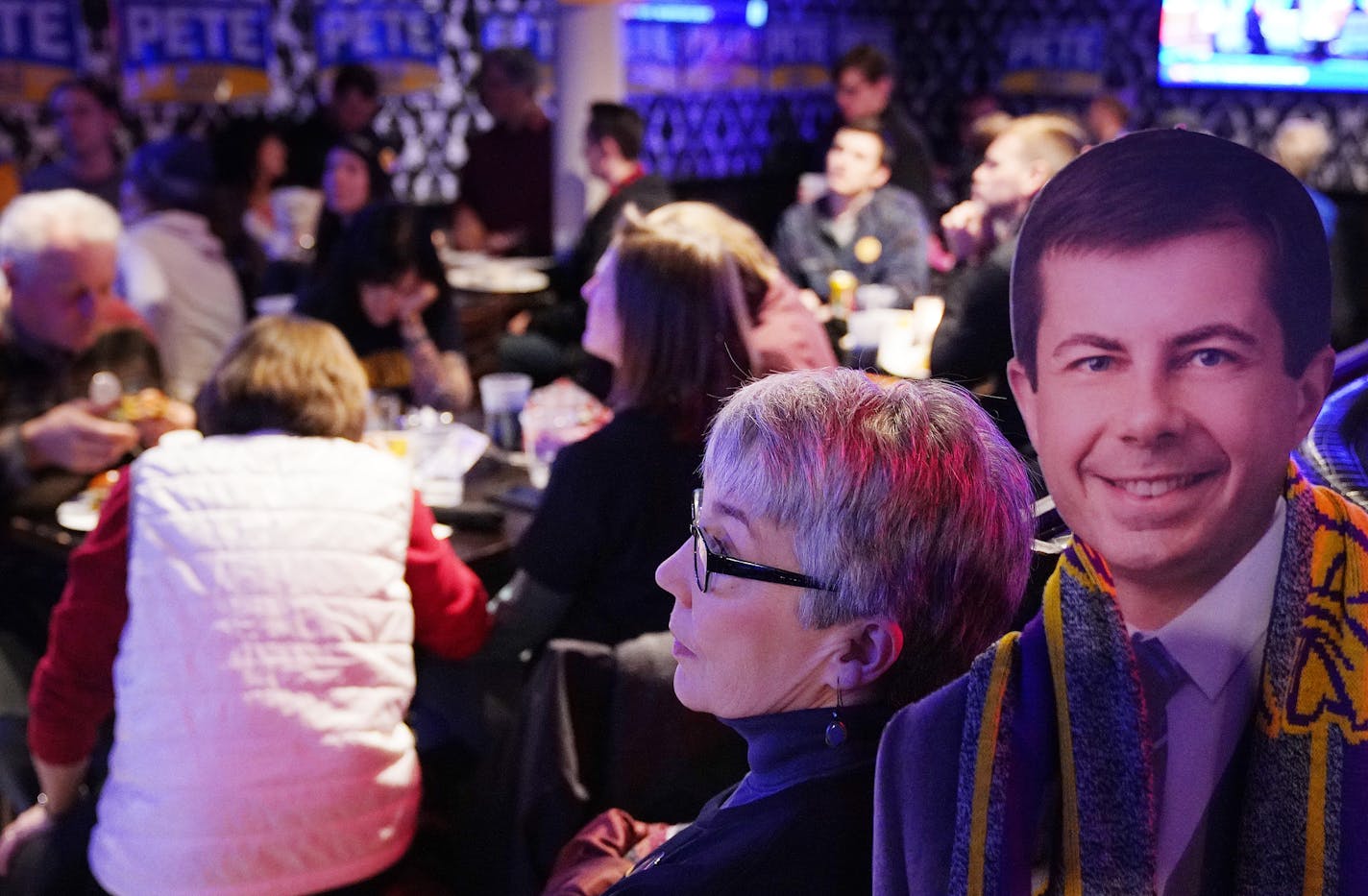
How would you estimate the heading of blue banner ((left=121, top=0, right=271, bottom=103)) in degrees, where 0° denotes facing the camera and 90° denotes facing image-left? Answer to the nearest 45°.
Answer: approximately 0°

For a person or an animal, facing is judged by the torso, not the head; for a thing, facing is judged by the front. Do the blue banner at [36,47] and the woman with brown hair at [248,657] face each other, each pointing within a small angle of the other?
yes

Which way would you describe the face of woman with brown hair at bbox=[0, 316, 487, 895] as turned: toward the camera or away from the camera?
away from the camera

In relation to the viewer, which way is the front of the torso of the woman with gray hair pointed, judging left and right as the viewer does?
facing to the left of the viewer

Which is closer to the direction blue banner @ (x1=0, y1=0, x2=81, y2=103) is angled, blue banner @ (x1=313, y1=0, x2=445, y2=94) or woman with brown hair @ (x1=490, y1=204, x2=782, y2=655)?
the woman with brown hair

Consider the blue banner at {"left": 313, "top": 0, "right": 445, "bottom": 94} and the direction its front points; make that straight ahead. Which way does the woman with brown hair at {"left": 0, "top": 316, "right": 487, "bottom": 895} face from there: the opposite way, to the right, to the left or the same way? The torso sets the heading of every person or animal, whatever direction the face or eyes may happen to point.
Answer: the opposite way

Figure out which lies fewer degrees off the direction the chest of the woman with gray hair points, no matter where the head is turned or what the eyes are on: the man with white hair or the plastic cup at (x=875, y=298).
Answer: the man with white hair

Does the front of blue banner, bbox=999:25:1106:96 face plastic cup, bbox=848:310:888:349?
yes

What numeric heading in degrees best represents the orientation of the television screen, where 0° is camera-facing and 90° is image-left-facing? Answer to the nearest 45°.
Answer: approximately 0°

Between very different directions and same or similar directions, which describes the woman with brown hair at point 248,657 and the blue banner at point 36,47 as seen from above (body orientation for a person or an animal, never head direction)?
very different directions
